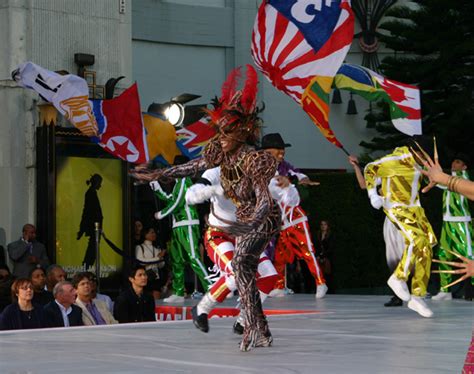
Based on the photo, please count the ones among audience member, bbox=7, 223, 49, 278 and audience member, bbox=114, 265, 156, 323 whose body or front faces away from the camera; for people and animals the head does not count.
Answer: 0

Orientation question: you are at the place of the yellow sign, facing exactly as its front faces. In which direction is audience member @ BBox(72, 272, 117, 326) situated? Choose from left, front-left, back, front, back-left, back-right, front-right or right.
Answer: front

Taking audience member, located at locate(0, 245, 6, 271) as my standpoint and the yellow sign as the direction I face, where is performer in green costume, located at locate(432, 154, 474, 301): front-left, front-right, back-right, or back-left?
front-right

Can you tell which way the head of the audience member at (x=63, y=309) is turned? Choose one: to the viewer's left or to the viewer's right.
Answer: to the viewer's right

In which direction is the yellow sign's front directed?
toward the camera

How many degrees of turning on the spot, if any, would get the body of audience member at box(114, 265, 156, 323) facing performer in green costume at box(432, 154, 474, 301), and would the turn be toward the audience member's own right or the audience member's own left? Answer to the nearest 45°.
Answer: approximately 90° to the audience member's own left

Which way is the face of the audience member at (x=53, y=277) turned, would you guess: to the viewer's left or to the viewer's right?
to the viewer's right

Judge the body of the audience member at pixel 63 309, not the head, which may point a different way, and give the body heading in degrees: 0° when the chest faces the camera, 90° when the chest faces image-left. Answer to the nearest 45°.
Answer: approximately 315°

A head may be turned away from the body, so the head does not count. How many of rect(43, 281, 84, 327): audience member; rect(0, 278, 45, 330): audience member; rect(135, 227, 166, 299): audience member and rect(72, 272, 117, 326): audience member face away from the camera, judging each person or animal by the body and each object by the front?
0

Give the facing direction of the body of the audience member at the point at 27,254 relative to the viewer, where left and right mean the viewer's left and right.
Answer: facing the viewer and to the right of the viewer

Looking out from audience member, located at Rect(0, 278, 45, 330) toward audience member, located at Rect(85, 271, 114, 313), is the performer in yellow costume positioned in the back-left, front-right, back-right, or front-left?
front-right

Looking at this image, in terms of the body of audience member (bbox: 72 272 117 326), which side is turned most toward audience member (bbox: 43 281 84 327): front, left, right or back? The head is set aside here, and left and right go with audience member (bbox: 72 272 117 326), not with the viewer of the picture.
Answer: right

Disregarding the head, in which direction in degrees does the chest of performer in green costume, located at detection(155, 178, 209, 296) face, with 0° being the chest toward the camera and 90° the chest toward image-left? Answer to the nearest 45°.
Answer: approximately 45°

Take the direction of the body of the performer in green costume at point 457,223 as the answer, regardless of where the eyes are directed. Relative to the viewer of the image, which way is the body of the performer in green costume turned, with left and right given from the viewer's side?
facing the viewer and to the left of the viewer

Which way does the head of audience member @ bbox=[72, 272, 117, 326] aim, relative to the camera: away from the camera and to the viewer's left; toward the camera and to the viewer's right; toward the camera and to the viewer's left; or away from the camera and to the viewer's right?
toward the camera and to the viewer's right

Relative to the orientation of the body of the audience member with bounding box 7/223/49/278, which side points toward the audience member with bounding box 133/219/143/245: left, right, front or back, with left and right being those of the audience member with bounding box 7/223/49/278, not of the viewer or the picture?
left

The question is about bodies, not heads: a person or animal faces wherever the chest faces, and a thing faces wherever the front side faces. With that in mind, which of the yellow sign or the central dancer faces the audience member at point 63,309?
the yellow sign

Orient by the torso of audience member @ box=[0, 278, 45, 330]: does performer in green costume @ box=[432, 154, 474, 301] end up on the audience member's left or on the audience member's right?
on the audience member's left
